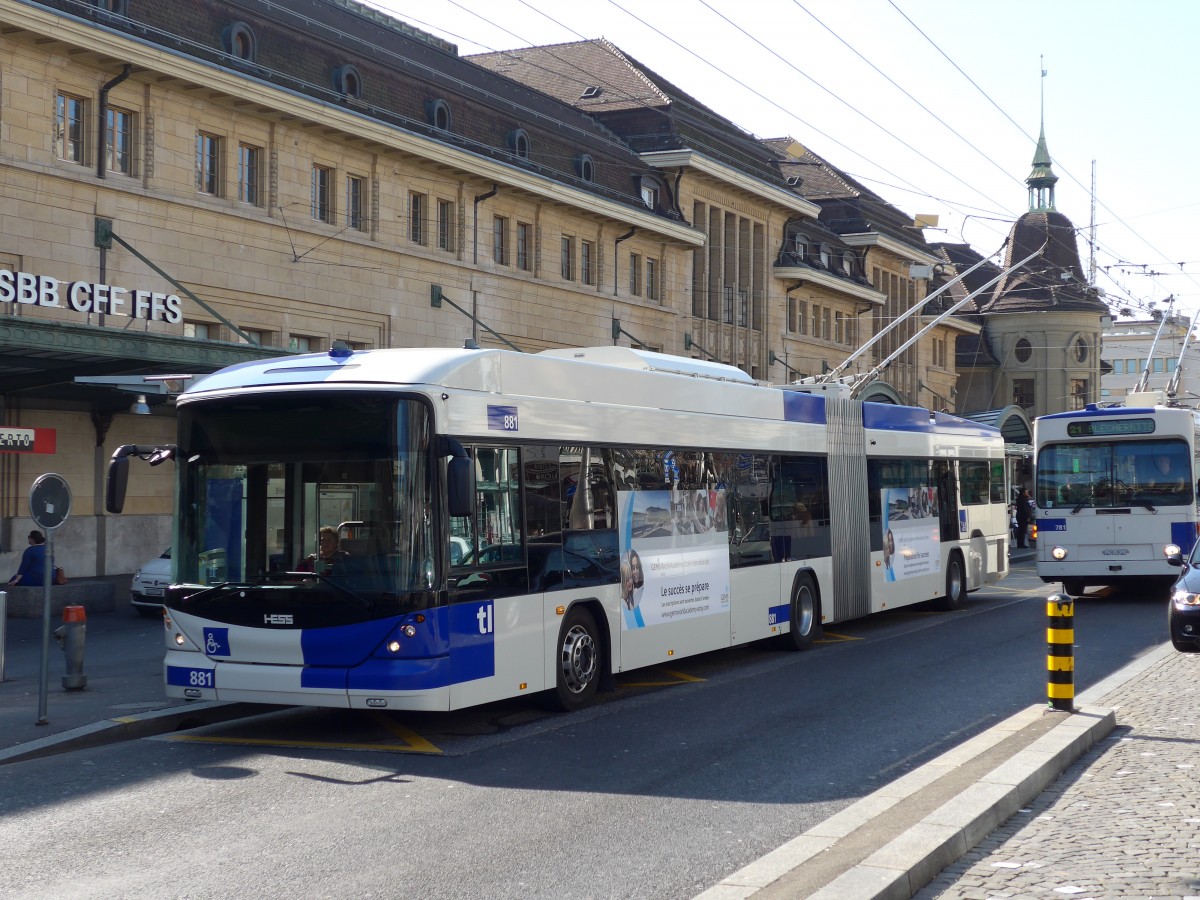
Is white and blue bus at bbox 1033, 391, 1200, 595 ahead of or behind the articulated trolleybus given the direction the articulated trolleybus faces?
behind

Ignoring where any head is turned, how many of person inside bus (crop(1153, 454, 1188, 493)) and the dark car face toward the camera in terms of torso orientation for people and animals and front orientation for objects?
2

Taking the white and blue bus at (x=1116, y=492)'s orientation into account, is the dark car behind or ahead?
ahead

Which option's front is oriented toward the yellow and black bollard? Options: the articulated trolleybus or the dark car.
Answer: the dark car

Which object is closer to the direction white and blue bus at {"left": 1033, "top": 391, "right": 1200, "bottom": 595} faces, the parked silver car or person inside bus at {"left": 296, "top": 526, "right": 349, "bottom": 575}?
the person inside bus

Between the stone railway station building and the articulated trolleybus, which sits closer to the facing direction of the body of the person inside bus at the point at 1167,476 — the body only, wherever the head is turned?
the articulated trolleybus

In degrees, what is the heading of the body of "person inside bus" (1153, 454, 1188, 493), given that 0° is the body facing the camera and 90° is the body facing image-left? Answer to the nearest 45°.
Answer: approximately 0°

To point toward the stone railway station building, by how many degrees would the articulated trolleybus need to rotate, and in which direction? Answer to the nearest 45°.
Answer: approximately 135° to its right

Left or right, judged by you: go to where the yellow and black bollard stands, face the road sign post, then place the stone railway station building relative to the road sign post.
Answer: right

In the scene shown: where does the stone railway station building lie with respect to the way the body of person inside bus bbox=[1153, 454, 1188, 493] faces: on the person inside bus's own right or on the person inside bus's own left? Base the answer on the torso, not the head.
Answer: on the person inside bus's own right

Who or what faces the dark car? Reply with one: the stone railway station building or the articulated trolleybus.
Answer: the stone railway station building

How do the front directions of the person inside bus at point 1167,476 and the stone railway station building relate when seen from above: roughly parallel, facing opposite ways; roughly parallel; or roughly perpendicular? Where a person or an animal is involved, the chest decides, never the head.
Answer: roughly perpendicular
